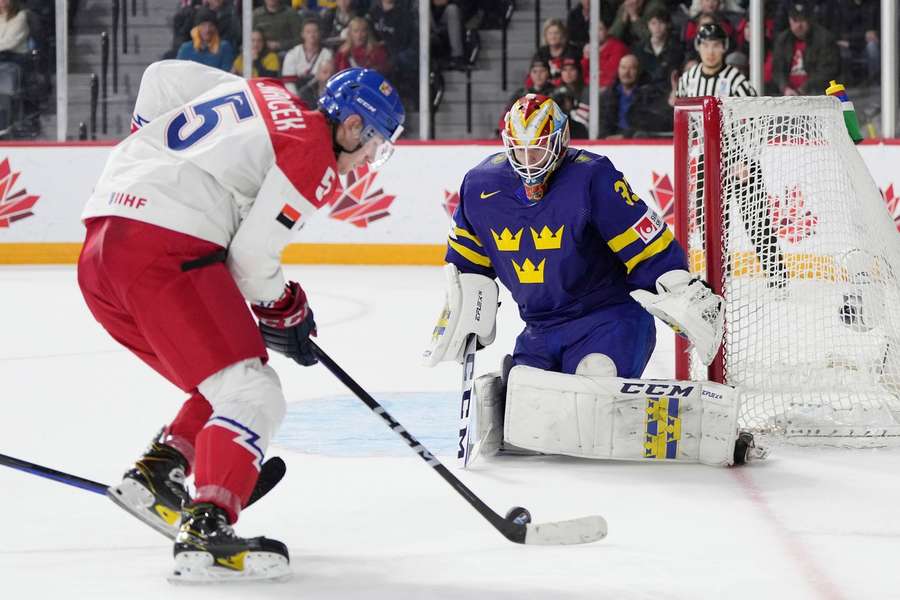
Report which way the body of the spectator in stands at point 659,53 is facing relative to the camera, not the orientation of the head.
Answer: toward the camera

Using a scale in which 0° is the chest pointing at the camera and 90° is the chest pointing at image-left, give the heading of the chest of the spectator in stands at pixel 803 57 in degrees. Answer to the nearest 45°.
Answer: approximately 0°

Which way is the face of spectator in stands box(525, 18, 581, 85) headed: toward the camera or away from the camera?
toward the camera

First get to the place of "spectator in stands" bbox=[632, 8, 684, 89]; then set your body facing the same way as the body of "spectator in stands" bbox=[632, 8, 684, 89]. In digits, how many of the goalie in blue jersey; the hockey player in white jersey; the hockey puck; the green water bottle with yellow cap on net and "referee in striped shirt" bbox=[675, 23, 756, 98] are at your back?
0

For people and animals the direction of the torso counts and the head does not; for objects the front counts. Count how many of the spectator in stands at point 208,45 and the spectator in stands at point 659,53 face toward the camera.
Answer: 2

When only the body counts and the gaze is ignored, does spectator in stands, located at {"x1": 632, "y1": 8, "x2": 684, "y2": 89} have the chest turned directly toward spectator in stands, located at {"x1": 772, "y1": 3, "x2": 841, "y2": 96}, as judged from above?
no

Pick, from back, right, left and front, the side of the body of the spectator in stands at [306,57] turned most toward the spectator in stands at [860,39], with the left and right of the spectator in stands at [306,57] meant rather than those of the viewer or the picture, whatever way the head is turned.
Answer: left

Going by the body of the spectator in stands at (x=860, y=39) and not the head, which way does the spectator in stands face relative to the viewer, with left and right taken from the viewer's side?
facing the viewer

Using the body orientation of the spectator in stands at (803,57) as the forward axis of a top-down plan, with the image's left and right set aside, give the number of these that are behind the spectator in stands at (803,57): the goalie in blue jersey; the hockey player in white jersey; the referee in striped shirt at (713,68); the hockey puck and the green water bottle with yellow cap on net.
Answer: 0

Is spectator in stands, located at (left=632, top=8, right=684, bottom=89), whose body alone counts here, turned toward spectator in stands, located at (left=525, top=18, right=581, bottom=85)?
no

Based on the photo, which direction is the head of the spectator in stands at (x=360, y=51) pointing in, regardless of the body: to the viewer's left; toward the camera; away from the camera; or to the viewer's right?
toward the camera

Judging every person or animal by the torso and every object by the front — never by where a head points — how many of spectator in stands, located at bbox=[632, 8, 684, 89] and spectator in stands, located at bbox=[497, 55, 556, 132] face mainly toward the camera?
2

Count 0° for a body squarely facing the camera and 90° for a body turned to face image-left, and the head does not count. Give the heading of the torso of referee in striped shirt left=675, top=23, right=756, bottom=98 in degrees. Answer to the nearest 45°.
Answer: approximately 0°

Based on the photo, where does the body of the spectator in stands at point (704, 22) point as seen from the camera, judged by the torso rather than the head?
toward the camera

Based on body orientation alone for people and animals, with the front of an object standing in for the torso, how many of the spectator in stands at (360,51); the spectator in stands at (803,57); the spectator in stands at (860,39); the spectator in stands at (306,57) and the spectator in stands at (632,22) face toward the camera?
5

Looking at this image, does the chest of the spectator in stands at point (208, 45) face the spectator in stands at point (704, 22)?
no

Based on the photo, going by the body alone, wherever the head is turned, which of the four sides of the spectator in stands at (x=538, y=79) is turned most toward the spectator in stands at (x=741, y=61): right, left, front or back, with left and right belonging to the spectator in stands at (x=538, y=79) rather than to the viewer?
left

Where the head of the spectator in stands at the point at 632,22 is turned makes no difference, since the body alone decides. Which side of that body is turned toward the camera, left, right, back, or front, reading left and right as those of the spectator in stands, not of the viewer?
front

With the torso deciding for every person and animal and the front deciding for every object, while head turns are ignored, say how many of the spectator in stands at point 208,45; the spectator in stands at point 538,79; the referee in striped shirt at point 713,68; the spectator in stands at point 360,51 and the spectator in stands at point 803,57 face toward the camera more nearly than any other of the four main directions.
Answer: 5

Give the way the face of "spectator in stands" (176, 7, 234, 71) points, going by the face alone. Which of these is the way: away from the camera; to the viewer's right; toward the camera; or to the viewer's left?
toward the camera

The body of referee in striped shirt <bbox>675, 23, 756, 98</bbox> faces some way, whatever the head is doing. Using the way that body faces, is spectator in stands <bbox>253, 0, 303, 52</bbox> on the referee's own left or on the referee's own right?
on the referee's own right
